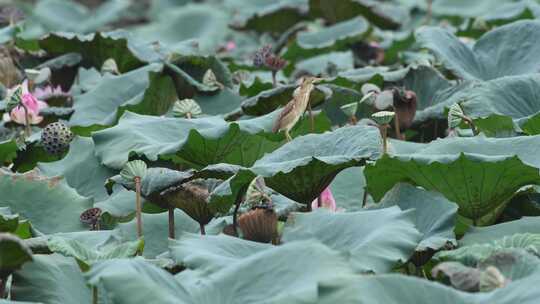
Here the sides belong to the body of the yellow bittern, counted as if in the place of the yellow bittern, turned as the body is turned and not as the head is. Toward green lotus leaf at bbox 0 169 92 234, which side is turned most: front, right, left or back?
back

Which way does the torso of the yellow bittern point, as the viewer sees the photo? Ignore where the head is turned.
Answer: to the viewer's right

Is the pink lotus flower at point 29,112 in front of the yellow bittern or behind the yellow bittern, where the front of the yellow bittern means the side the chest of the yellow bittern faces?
behind

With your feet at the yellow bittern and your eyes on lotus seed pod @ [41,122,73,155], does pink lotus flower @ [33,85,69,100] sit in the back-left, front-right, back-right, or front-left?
front-right

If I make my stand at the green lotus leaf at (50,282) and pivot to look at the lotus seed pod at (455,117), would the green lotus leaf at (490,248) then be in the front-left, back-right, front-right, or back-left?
front-right

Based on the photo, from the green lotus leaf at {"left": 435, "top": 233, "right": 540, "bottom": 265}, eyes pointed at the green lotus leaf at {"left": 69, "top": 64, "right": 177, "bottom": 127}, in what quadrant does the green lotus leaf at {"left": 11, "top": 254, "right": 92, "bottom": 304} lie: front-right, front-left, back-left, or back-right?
front-left

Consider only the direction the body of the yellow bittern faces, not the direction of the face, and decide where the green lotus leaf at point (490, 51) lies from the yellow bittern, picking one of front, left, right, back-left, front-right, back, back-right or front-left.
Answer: front-left

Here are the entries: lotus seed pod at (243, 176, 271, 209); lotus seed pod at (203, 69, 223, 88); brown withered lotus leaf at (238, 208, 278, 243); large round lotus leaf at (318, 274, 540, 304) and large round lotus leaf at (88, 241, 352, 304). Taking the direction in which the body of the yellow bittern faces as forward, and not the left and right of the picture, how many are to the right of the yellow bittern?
4

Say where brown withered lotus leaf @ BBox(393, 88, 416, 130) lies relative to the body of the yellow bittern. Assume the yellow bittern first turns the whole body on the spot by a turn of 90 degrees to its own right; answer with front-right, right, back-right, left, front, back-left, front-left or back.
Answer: back-left

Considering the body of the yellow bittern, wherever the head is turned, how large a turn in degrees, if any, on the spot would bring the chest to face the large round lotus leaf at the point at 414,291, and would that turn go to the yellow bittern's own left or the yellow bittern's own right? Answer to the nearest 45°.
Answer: approximately 90° to the yellow bittern's own right

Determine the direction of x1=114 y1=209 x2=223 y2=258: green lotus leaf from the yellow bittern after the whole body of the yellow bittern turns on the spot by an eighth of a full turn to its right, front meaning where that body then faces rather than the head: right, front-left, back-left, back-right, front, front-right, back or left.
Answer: right

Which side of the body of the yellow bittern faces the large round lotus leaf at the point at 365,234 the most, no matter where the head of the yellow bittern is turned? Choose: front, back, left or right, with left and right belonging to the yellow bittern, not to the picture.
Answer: right

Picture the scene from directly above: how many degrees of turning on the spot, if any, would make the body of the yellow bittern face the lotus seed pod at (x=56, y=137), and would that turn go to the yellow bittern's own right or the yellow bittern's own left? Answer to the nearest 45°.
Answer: approximately 180°
